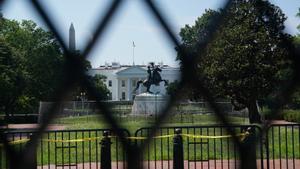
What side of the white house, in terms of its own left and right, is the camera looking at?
front

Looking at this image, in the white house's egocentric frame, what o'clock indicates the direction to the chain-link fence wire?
The chain-link fence wire is roughly at 12 o'clock from the white house.
